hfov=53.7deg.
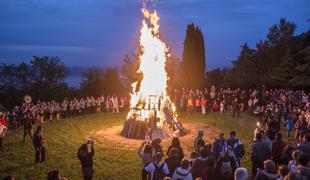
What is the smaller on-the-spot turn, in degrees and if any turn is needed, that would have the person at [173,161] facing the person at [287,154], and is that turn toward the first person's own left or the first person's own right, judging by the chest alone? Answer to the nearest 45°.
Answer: approximately 90° to the first person's own right

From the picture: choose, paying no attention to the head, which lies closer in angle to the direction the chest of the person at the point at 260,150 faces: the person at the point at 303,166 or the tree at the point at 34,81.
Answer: the tree

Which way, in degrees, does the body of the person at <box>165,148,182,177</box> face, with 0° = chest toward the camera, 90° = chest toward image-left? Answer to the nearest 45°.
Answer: approximately 180°

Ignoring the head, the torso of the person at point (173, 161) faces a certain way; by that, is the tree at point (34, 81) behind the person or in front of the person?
in front

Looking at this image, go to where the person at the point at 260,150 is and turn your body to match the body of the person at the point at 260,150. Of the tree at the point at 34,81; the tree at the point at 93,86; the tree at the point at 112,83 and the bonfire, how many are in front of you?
4

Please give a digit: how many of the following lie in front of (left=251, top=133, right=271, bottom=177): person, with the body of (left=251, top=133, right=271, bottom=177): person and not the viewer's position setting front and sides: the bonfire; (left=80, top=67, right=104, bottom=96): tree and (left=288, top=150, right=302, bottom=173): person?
2

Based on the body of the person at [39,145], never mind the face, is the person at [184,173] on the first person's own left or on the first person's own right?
on the first person's own right

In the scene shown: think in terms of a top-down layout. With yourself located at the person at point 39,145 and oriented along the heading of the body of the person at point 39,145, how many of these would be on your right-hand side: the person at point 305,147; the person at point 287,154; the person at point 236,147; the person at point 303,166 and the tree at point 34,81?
4

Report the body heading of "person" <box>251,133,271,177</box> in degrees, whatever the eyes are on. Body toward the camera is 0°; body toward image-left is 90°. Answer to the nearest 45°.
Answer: approximately 135°

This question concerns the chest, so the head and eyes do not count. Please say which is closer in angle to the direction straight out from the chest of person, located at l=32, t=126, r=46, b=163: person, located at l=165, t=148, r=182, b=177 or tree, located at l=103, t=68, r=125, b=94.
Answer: the tree

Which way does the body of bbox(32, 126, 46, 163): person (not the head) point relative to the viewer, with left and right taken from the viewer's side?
facing away from the viewer and to the right of the viewer

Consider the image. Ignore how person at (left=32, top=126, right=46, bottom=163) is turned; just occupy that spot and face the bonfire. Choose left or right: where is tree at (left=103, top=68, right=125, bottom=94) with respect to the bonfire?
left

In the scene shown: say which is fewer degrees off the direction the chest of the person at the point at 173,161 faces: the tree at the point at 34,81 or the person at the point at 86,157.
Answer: the tree

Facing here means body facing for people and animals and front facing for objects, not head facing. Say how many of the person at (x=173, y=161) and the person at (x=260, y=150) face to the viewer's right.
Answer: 0

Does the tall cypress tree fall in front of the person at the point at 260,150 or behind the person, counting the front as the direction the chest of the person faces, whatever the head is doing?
in front
